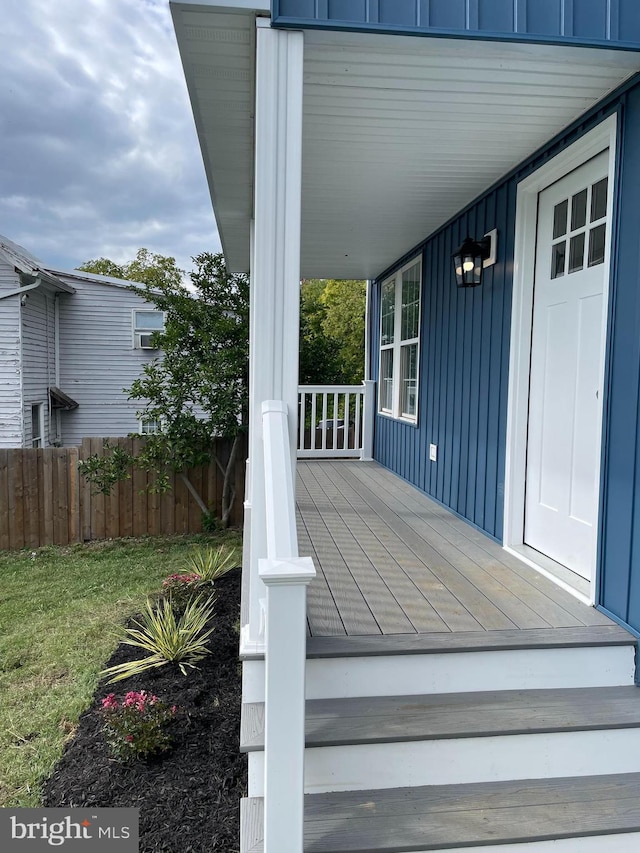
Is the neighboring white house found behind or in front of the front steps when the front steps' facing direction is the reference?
behind

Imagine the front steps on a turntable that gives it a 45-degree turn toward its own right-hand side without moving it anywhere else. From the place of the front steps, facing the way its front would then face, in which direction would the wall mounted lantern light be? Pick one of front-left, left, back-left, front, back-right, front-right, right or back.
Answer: back-right

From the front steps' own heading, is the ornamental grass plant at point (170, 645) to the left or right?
on its right

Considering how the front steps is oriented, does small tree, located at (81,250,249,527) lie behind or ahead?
behind

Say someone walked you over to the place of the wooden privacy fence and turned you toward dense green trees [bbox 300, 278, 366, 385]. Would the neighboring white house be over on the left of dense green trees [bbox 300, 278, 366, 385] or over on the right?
left

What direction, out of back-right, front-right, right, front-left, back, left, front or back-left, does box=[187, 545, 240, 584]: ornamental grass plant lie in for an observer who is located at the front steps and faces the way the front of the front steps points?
back-right

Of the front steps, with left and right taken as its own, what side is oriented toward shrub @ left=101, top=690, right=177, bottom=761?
right

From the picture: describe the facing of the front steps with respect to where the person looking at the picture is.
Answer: facing the viewer

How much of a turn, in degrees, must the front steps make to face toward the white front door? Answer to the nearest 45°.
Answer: approximately 180°
